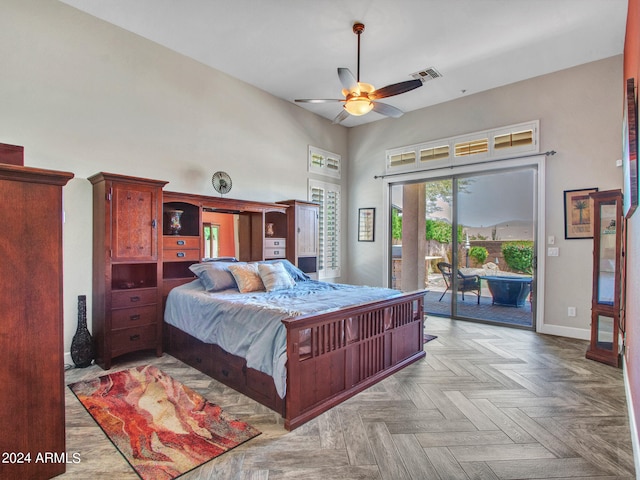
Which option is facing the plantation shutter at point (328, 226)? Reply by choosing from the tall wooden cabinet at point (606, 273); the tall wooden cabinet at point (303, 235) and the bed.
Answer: the tall wooden cabinet at point (606, 273)

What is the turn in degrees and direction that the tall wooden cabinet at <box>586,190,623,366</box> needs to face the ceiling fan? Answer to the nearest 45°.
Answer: approximately 45° to its left

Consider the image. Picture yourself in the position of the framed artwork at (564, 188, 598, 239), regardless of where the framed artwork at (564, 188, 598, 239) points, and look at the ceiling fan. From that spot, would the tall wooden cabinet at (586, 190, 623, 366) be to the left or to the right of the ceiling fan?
left

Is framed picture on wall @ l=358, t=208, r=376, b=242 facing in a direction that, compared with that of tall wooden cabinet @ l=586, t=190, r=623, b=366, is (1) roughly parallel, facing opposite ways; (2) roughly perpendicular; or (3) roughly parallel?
roughly perpendicular

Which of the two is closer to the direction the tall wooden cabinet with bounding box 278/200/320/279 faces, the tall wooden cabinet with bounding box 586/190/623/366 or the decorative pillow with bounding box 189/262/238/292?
the tall wooden cabinet

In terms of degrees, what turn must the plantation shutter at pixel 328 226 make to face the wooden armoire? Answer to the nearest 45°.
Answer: approximately 45° to its right

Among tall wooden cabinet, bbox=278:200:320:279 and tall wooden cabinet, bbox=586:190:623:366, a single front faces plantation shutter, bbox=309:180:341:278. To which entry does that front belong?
tall wooden cabinet, bbox=586:190:623:366

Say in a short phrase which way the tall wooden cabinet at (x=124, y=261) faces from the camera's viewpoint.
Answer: facing the viewer and to the right of the viewer

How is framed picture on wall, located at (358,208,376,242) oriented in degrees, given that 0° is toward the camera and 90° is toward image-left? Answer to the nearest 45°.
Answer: approximately 45°

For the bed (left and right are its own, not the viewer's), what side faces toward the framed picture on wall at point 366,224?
left

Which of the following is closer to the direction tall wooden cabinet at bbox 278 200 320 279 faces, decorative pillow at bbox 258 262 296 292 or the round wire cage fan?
the decorative pillow

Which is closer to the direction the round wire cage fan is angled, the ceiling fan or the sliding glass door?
the ceiling fan

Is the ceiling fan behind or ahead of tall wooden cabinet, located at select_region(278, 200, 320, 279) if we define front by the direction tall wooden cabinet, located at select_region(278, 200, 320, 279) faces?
ahead

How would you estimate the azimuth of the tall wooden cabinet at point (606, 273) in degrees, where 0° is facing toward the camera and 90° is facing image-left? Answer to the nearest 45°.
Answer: approximately 90°
